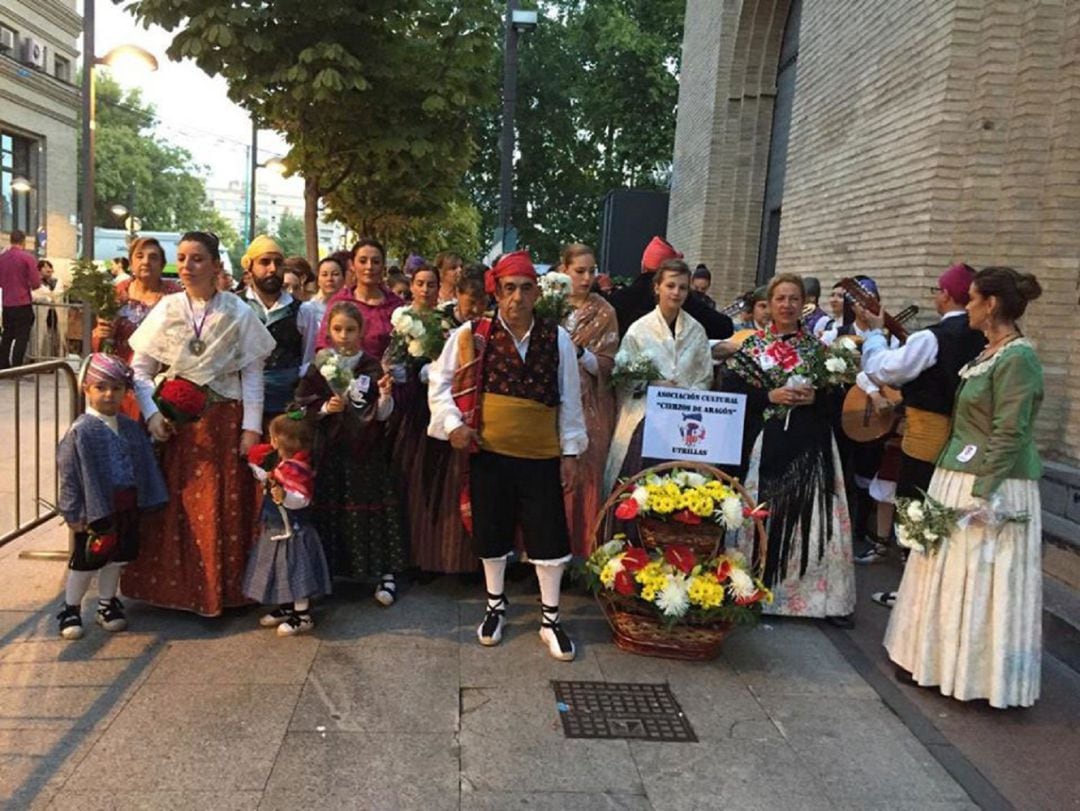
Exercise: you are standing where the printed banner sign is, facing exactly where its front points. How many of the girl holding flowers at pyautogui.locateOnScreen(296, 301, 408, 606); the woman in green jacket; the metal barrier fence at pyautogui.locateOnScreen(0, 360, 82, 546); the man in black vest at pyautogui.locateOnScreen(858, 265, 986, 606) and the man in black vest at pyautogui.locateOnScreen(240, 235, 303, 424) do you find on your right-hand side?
3

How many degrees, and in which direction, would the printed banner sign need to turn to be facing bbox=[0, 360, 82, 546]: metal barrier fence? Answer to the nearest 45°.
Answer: approximately 90° to its right

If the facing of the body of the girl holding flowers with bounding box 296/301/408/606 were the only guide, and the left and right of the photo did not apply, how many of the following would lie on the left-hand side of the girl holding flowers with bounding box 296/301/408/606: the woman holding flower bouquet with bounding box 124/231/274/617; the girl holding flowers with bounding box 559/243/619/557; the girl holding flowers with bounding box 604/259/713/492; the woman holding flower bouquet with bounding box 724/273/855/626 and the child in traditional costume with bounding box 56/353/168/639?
3

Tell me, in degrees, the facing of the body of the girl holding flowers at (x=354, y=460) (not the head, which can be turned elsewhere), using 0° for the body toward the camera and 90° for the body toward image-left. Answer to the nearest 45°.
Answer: approximately 0°

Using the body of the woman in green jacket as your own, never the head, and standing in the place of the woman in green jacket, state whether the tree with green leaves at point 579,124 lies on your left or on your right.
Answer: on your right

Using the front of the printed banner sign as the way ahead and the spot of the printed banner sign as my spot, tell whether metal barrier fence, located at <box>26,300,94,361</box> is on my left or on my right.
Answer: on my right
